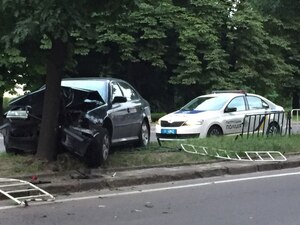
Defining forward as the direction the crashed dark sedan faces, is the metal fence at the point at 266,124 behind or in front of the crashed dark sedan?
behind

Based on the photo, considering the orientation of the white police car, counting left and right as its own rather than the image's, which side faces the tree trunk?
front

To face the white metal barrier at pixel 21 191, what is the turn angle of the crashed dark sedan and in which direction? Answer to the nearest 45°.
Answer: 0° — it already faces it

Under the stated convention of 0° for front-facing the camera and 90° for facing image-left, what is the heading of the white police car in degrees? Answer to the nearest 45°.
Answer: approximately 45°

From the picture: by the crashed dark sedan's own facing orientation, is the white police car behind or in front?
behind

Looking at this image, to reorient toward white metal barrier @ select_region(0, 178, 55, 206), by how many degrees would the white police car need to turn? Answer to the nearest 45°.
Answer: approximately 45° to its left

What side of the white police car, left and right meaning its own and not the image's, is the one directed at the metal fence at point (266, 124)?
left

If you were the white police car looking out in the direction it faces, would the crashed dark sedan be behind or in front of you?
in front

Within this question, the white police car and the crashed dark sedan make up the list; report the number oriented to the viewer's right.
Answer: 0

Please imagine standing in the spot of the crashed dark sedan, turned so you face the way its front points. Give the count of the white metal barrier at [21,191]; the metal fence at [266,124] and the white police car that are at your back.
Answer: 2

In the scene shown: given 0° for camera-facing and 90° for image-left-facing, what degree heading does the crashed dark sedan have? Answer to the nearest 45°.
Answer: approximately 45°

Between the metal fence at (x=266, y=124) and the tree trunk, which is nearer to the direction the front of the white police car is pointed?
the tree trunk
